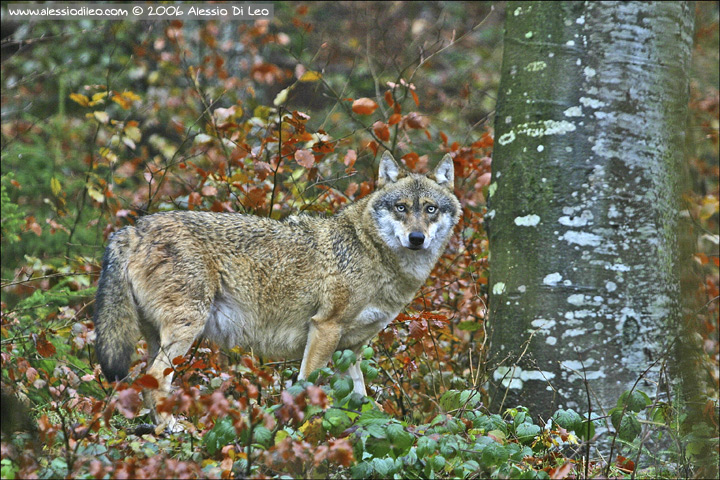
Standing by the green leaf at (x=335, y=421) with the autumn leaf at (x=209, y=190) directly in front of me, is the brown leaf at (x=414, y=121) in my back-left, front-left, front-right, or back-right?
front-right

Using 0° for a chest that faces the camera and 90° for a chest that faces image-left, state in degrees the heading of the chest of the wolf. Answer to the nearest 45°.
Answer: approximately 270°

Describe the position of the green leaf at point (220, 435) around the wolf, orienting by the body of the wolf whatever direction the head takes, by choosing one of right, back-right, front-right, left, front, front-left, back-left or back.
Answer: right

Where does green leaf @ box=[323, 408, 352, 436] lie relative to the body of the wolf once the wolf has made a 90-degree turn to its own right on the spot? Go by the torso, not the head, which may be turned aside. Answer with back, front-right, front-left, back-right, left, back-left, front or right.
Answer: front

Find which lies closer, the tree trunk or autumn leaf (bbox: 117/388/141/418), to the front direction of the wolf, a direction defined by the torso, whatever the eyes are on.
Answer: the tree trunk

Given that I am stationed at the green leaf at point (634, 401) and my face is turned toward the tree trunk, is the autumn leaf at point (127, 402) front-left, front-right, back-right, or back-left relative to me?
back-left

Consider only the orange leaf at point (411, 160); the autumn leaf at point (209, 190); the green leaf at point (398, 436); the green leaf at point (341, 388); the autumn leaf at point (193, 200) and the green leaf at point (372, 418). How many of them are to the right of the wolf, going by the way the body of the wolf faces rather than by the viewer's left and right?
3

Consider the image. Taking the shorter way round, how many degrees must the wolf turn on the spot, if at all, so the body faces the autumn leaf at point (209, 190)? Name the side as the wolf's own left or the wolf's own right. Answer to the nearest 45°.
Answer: approximately 135° to the wolf's own left

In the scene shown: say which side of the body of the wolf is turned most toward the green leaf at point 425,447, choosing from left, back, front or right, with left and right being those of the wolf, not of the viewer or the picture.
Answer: right

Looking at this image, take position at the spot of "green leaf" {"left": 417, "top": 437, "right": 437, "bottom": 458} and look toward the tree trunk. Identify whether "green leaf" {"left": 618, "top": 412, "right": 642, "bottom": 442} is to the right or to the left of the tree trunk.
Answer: right

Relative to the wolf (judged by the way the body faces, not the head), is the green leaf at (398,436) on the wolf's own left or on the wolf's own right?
on the wolf's own right

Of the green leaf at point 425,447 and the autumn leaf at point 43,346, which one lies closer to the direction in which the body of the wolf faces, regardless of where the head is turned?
the green leaf

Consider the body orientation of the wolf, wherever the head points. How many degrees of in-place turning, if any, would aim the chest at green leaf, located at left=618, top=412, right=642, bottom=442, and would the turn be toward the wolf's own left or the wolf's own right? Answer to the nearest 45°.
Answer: approximately 45° to the wolf's own right

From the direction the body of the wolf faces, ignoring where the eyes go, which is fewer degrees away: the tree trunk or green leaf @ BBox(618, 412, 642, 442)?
the tree trunk

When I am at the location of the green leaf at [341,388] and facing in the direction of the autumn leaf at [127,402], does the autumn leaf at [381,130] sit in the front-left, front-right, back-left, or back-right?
back-right

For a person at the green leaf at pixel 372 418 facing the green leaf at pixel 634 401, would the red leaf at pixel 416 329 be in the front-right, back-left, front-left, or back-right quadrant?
front-left

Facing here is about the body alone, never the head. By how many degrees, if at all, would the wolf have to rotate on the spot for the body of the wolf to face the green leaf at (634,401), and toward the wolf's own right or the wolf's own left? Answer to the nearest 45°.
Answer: approximately 45° to the wolf's own right
